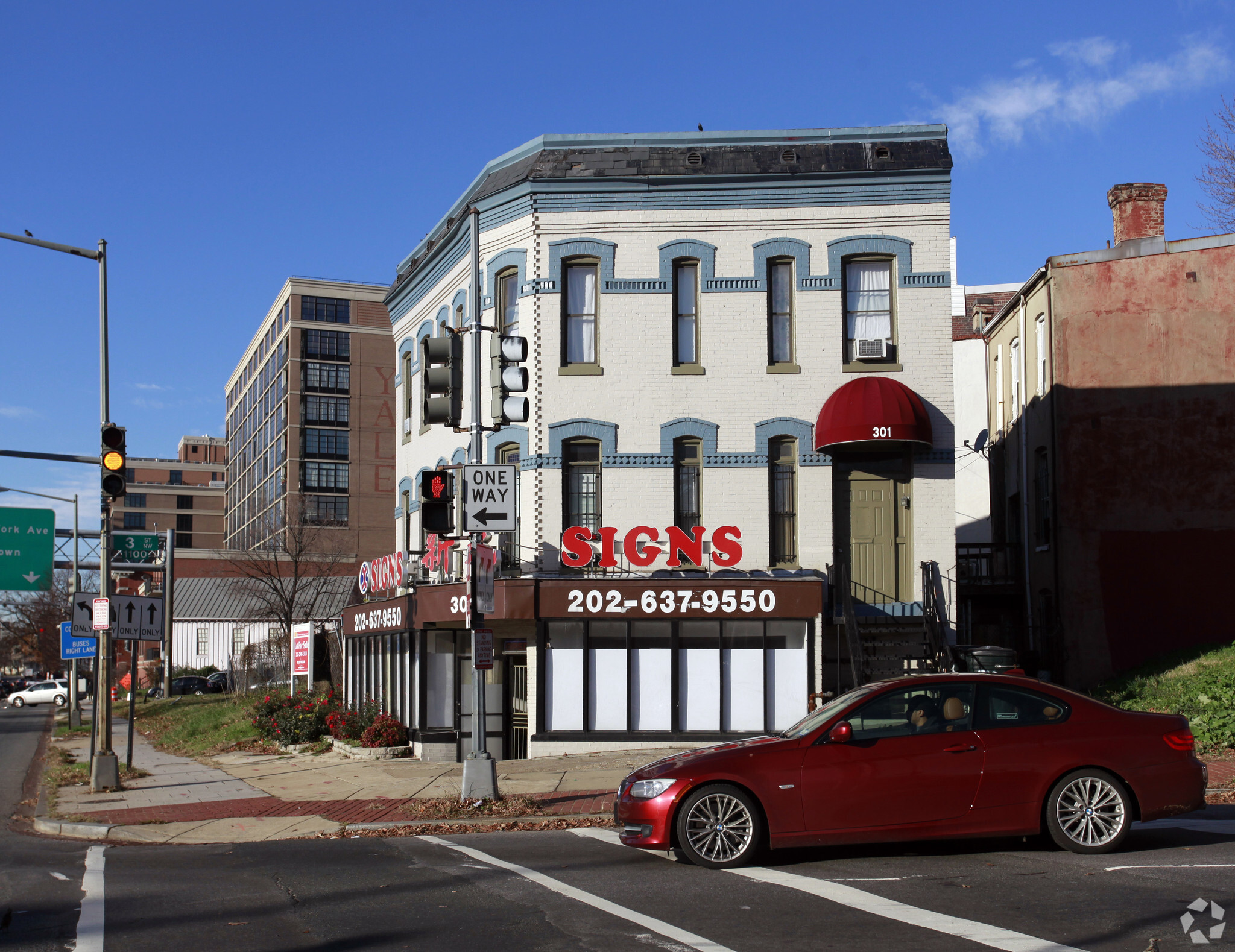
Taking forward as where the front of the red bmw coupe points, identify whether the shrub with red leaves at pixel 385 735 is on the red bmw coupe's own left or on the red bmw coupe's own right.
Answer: on the red bmw coupe's own right

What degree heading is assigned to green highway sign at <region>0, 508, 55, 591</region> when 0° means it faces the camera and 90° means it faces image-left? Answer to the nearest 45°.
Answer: approximately 0°

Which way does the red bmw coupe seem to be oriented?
to the viewer's left
